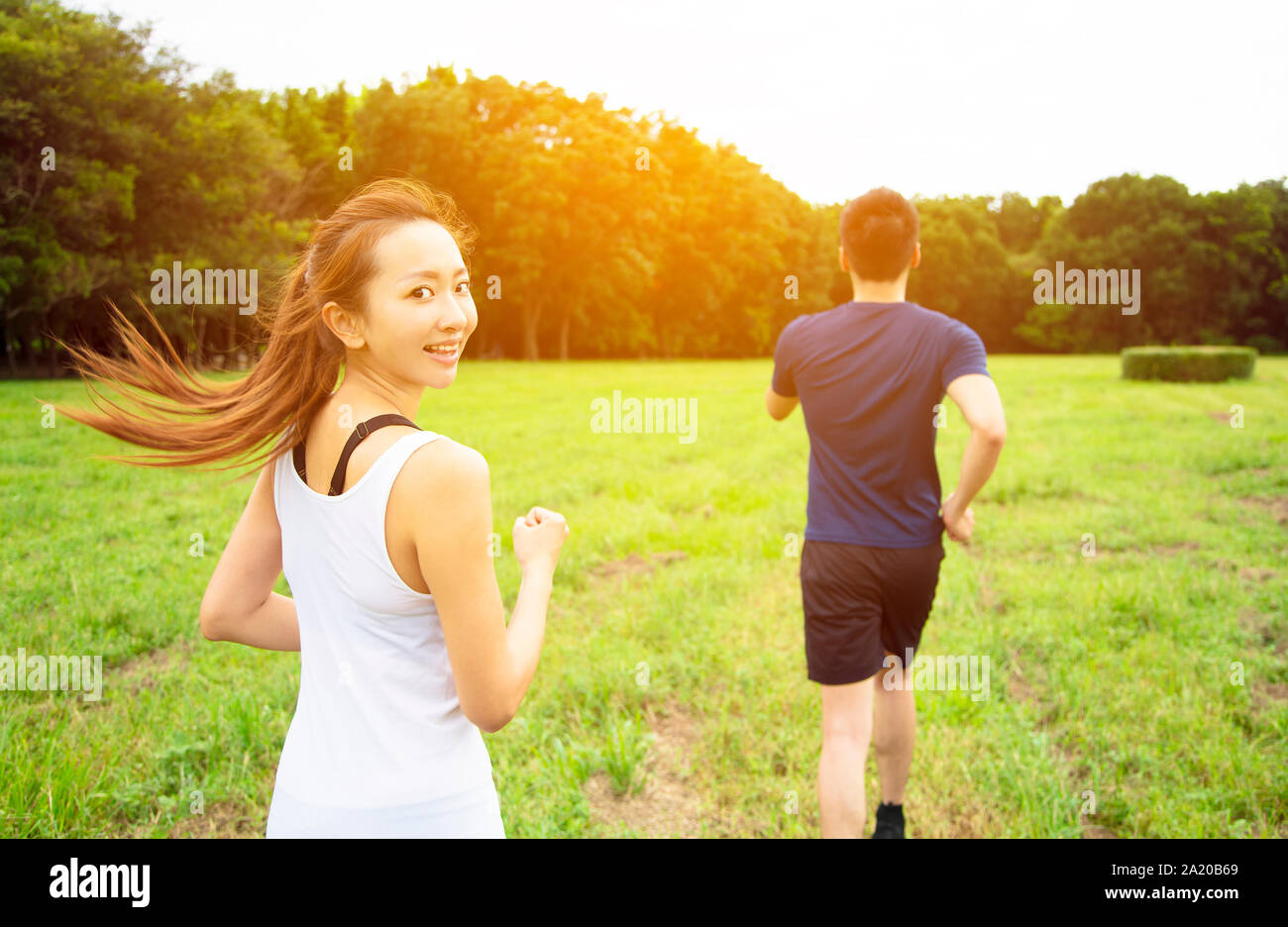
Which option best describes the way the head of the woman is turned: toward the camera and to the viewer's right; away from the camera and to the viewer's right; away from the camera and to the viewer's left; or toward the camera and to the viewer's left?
toward the camera and to the viewer's right

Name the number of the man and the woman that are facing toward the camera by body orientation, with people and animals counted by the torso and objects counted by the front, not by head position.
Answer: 0

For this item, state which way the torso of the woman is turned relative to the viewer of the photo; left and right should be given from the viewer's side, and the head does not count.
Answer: facing away from the viewer and to the right of the viewer

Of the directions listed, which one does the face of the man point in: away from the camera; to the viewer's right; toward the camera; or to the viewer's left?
away from the camera

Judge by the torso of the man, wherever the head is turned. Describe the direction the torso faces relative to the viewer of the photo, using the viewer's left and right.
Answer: facing away from the viewer

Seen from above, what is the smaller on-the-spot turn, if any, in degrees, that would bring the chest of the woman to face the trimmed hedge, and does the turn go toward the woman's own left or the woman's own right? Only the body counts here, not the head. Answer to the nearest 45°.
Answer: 0° — they already face it

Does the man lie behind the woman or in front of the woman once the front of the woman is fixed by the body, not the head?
in front
